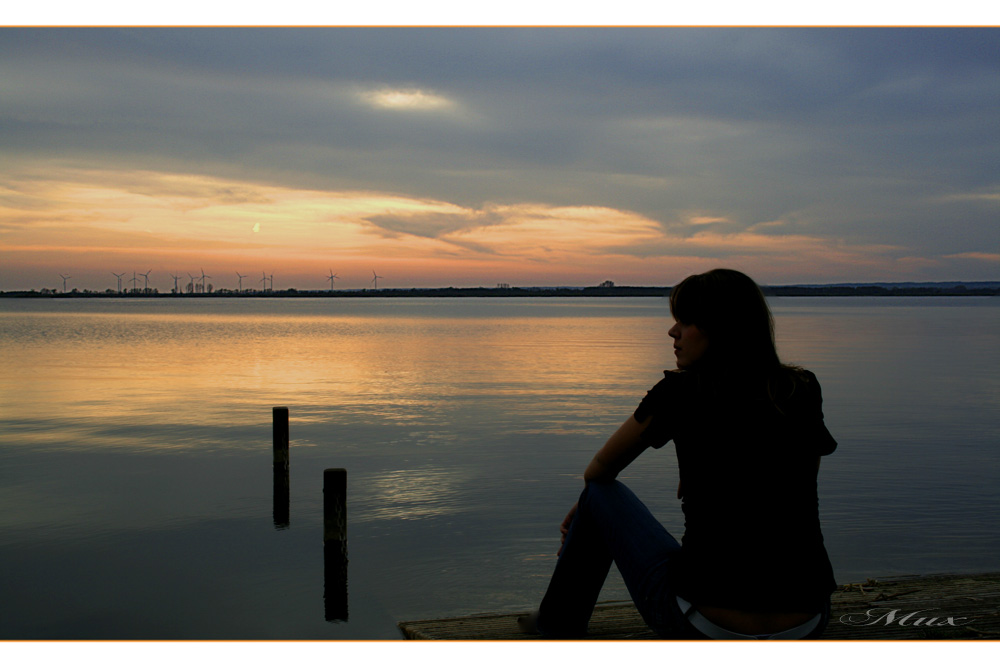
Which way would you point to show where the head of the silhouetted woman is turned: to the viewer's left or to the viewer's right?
to the viewer's left

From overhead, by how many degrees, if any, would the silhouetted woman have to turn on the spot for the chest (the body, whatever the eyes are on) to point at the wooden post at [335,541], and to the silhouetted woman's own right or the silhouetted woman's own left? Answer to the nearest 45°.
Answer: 0° — they already face it

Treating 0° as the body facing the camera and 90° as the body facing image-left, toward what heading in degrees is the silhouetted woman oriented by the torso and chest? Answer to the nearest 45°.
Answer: approximately 135°

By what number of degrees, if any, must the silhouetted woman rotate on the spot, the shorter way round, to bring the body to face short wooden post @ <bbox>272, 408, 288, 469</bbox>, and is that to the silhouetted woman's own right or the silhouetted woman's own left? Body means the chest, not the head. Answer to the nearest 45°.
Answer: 0° — they already face it

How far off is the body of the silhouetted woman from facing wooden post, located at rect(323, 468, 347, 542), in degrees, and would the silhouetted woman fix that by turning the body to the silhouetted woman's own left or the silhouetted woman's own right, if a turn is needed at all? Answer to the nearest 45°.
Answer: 0° — they already face it
